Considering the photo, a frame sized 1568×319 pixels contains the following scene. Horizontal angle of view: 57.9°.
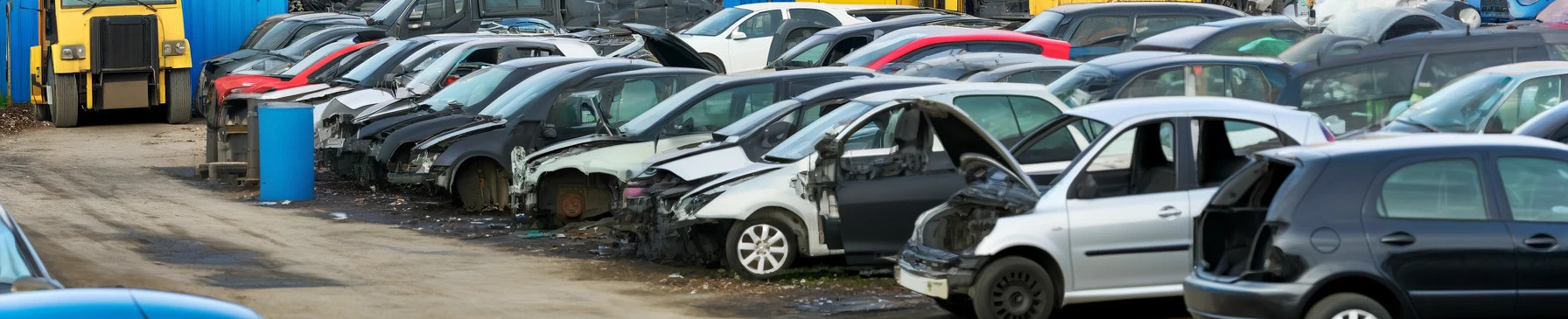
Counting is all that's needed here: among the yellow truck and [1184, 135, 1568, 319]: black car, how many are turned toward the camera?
1

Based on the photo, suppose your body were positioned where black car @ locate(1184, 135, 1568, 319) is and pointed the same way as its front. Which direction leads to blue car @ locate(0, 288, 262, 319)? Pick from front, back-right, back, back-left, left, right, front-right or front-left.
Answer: back-right

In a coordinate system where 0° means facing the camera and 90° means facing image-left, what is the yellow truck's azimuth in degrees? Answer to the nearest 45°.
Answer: approximately 0°

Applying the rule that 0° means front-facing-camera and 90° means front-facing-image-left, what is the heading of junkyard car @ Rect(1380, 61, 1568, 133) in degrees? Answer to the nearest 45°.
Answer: approximately 45°

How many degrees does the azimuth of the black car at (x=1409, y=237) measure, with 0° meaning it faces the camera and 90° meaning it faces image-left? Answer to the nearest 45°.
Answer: approximately 270°

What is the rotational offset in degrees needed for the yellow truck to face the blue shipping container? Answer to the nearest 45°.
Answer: approximately 180°
